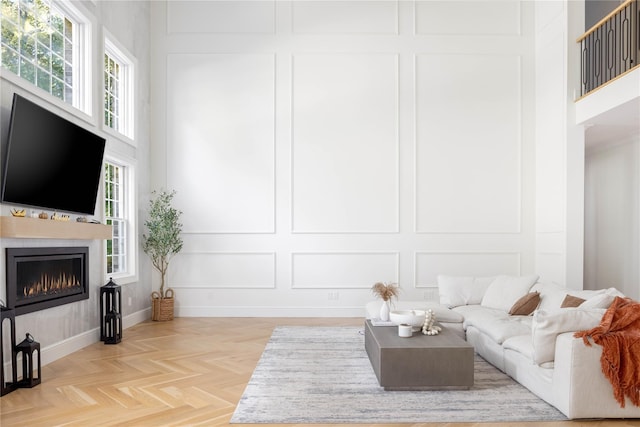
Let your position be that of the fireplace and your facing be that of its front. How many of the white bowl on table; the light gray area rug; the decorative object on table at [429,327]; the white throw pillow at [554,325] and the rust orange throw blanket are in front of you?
5

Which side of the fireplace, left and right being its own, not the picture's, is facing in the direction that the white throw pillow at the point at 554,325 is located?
front

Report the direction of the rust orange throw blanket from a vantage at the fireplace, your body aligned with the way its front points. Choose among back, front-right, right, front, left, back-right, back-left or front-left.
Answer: front

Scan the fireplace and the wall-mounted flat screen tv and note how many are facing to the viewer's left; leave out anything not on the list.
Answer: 0

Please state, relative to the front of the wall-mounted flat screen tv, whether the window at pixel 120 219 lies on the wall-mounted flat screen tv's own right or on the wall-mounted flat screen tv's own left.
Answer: on the wall-mounted flat screen tv's own left

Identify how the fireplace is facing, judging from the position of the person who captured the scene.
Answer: facing the viewer and to the right of the viewer

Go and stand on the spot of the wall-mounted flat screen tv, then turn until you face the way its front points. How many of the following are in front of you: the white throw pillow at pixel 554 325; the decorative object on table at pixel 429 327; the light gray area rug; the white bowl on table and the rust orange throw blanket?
5

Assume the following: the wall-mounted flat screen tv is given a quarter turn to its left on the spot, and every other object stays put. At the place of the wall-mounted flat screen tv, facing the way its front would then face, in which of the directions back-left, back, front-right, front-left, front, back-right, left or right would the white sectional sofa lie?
right

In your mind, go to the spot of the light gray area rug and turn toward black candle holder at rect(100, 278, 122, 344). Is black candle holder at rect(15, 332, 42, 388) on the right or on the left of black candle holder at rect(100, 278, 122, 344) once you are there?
left

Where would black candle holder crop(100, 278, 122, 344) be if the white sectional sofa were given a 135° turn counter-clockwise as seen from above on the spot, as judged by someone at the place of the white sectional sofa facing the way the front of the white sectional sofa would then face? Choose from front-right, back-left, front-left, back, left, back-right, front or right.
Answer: back

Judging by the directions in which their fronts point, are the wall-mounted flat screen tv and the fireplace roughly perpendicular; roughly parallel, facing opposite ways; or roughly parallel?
roughly parallel

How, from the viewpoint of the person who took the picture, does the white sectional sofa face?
facing the viewer and to the left of the viewer

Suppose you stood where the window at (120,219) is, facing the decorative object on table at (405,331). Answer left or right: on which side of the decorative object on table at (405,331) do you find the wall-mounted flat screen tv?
right

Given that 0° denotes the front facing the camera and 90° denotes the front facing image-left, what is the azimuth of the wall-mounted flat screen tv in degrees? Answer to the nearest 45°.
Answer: approximately 315°

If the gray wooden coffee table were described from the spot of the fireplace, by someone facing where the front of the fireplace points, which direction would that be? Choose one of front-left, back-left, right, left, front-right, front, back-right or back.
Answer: front

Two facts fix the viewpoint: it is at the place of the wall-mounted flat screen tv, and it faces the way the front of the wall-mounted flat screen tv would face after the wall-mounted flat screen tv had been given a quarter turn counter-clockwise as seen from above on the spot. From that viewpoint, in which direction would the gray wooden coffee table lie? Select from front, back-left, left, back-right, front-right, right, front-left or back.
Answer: right

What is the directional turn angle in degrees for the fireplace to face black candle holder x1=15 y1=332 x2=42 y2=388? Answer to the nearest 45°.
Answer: approximately 45° to its right
